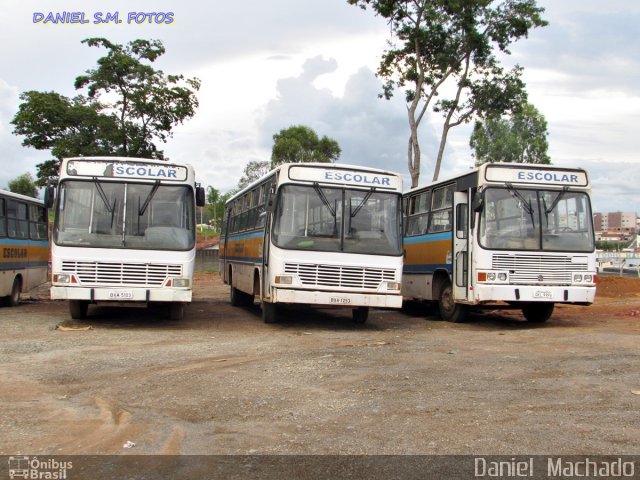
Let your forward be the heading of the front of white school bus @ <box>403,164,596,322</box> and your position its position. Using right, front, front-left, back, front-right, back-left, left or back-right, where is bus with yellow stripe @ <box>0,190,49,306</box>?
back-right

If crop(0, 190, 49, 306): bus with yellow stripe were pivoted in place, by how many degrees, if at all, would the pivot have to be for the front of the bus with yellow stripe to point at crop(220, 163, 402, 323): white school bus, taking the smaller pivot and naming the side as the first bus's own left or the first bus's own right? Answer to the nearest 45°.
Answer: approximately 90° to the first bus's own left

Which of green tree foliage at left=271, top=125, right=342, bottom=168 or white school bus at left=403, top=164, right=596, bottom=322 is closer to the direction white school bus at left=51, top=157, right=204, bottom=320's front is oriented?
the white school bus

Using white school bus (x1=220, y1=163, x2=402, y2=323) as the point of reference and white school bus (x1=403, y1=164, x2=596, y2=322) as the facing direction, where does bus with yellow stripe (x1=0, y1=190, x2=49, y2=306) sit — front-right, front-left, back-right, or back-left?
back-left

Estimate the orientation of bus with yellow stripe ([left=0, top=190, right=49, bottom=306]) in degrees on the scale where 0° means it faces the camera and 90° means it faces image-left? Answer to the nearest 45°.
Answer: approximately 45°

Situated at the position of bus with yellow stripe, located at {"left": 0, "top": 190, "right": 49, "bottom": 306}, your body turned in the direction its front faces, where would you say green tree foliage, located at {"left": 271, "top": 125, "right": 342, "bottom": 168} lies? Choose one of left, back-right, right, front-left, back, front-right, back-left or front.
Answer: back
